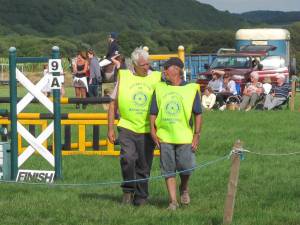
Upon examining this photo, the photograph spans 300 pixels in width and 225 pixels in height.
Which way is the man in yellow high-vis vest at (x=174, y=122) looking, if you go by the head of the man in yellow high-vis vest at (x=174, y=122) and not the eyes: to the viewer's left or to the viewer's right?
to the viewer's left

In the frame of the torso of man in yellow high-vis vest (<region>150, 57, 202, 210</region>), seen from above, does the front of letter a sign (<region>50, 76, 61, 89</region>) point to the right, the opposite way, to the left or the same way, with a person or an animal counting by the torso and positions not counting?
the same way

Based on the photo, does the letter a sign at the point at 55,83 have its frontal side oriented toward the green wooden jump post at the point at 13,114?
no

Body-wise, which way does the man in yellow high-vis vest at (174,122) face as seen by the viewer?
toward the camera

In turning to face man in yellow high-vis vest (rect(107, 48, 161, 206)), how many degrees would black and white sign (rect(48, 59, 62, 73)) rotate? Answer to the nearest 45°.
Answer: approximately 45° to its left

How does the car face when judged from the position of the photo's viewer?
facing the viewer and to the left of the viewer

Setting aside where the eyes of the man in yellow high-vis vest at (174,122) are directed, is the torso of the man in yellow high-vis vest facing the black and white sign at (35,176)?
no

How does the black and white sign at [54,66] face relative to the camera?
toward the camera

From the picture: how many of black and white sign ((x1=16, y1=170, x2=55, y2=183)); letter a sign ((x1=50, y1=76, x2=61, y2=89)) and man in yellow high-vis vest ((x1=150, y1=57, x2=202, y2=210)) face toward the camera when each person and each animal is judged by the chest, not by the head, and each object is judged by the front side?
3

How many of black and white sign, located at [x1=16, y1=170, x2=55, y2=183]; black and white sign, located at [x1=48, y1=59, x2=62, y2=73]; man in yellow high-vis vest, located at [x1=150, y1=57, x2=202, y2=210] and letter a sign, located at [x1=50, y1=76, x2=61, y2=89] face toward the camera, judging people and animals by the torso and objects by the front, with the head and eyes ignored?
4

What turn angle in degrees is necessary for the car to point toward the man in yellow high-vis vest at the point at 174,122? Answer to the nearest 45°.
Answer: approximately 45° to its left

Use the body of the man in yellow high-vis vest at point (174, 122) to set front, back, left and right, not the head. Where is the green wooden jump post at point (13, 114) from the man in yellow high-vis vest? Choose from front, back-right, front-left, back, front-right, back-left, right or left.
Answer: back-right
